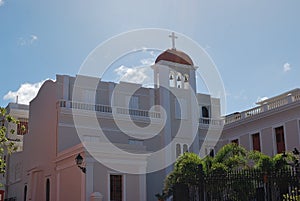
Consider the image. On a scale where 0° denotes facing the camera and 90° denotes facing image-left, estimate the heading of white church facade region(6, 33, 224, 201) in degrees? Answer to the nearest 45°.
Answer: approximately 315°
